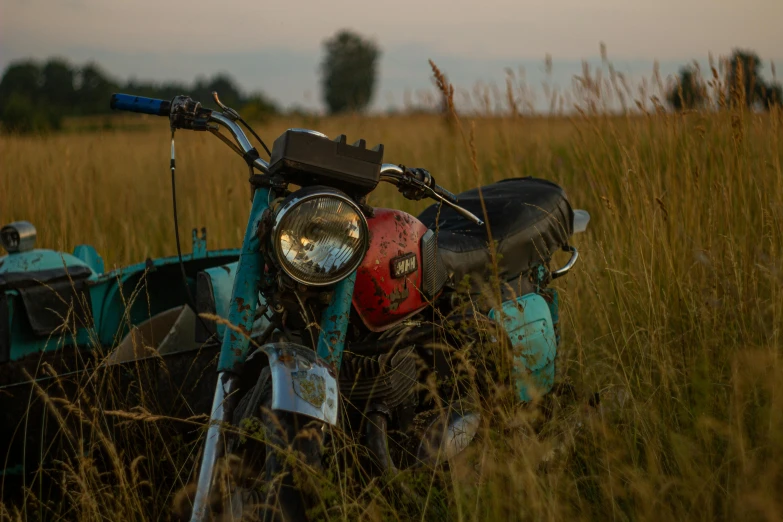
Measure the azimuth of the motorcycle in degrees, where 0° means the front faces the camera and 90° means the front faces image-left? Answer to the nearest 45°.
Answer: approximately 45°

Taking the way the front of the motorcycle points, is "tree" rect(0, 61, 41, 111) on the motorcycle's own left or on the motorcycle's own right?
on the motorcycle's own right

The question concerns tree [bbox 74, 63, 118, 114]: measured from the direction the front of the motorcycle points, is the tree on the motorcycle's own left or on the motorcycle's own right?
on the motorcycle's own right

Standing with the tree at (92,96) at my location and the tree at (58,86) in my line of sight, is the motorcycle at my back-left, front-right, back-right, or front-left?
back-left

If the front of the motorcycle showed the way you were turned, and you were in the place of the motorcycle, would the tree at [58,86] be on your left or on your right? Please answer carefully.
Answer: on your right
